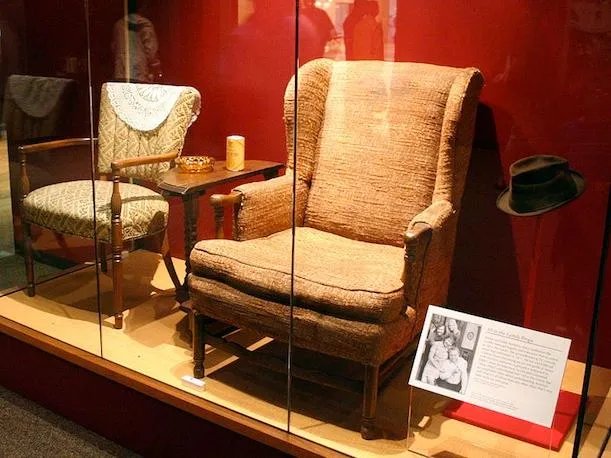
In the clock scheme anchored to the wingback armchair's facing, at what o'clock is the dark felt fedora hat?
The dark felt fedora hat is roughly at 7 o'clock from the wingback armchair.

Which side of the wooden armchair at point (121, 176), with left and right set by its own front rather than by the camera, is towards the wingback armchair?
left

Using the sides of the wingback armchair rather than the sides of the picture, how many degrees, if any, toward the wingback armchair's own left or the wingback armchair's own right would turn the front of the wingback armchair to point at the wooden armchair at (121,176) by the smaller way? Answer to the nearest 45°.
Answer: approximately 90° to the wingback armchair's own right

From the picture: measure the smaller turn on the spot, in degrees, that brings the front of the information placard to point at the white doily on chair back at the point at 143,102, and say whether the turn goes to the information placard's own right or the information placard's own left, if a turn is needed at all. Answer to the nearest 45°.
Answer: approximately 135° to the information placard's own right

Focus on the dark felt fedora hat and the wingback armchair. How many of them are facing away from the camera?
0

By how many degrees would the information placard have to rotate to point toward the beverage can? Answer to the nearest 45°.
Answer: approximately 135° to its right

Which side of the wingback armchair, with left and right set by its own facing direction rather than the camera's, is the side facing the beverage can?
right

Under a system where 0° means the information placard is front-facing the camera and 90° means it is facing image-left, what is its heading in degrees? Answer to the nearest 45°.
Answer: approximately 0°

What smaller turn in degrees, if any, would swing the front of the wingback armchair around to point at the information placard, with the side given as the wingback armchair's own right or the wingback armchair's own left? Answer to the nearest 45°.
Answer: approximately 90° to the wingback armchair's own left
